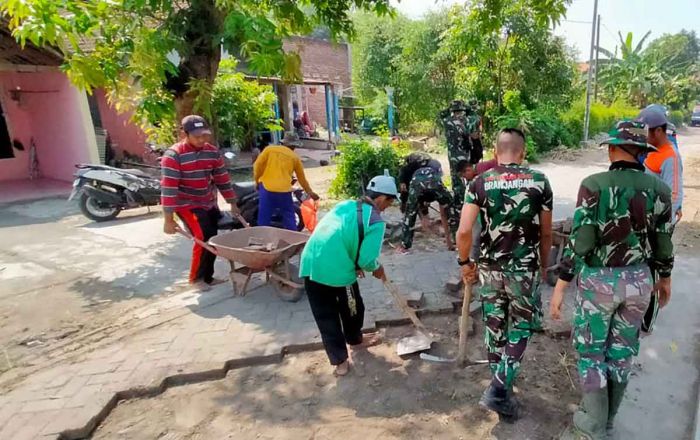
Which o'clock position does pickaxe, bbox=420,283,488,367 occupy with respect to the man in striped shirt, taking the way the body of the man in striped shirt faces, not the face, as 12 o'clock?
The pickaxe is roughly at 12 o'clock from the man in striped shirt.

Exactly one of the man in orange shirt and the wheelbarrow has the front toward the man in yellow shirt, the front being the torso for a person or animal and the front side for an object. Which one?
the man in orange shirt

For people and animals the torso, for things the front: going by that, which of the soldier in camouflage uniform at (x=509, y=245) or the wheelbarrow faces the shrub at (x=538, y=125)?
the soldier in camouflage uniform

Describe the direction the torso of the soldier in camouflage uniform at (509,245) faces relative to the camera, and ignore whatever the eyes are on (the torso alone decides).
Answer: away from the camera

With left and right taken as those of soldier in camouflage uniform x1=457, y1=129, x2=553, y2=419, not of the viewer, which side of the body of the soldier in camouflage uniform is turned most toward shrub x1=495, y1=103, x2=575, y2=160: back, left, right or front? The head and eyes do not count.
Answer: front

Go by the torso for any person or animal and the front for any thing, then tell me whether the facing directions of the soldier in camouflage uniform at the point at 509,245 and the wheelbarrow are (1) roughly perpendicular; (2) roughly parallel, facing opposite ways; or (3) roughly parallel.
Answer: roughly perpendicular

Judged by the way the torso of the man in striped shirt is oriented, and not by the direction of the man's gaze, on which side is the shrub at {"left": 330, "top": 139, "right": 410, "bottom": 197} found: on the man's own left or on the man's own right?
on the man's own left

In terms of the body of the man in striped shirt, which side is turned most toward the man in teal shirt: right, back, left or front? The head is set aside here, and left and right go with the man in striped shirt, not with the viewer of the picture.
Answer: front

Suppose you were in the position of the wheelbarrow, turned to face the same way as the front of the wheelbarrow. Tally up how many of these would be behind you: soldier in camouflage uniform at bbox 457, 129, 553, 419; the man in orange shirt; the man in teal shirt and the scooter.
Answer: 1

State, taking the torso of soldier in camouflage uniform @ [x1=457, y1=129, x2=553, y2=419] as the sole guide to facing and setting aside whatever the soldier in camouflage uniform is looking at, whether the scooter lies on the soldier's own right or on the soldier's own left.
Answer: on the soldier's own left

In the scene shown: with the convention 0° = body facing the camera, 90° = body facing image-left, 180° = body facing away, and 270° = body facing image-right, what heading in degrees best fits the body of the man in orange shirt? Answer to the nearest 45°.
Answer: approximately 90°

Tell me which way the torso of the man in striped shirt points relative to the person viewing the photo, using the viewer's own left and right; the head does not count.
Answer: facing the viewer and to the right of the viewer
